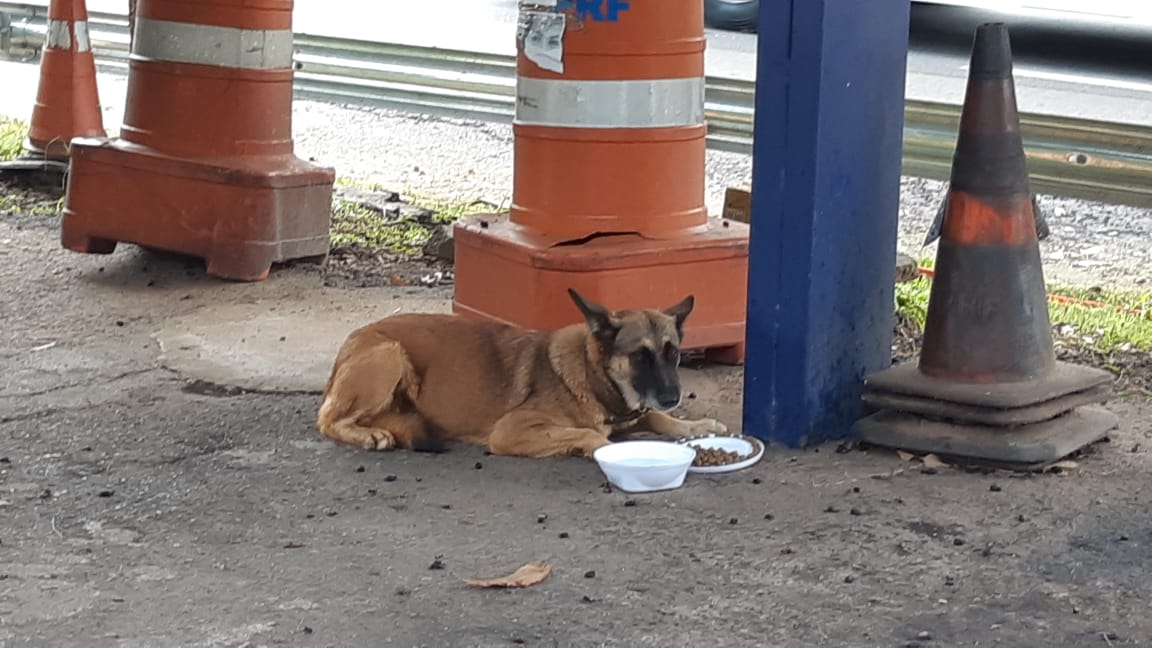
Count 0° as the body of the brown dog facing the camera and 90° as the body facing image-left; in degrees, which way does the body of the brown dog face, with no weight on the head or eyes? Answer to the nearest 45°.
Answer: approximately 270°

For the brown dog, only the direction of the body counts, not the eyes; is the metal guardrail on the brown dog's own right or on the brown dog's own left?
on the brown dog's own left

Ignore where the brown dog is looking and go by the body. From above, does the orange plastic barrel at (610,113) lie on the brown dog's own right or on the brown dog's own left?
on the brown dog's own left

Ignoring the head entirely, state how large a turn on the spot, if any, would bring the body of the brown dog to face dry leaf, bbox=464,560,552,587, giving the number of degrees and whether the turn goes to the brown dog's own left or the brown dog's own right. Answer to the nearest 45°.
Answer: approximately 90° to the brown dog's own right

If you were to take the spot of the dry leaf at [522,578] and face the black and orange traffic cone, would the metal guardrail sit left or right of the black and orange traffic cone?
left

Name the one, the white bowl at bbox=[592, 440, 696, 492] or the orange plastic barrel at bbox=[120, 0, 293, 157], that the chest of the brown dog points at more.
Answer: the white bowl

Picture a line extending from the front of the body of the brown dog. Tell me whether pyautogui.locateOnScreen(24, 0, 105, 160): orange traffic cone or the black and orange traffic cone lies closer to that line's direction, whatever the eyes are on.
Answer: the black and orange traffic cone

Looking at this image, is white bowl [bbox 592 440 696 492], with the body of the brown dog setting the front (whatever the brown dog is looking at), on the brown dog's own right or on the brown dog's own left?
on the brown dog's own right

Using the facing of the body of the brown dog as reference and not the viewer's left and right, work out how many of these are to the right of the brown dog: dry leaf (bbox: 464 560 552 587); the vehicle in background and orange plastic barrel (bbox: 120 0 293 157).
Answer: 1

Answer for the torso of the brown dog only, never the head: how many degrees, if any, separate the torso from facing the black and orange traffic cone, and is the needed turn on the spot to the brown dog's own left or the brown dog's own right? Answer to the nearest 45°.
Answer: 0° — it already faces it
